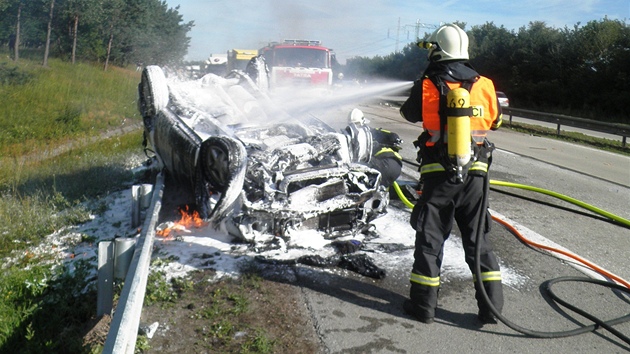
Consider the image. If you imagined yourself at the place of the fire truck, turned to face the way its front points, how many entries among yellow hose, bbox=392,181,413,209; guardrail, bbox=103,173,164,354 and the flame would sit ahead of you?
3

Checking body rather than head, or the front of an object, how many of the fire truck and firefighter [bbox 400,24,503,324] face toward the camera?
1

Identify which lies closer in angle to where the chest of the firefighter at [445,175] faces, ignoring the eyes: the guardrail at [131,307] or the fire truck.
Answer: the fire truck

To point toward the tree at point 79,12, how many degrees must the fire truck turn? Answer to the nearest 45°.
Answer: approximately 135° to its right

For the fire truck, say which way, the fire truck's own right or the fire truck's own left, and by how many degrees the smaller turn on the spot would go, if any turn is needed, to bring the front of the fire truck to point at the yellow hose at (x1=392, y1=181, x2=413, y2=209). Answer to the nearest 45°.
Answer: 0° — it already faces it

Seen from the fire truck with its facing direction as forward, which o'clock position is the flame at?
The flame is roughly at 12 o'clock from the fire truck.

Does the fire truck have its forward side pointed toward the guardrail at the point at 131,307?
yes

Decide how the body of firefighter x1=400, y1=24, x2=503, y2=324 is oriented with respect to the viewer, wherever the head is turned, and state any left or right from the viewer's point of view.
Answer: facing away from the viewer and to the left of the viewer

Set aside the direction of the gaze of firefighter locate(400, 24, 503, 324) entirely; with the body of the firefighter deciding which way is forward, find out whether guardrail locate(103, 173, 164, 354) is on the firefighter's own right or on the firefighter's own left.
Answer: on the firefighter's own left

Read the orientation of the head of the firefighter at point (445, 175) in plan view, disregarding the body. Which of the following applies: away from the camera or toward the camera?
away from the camera
